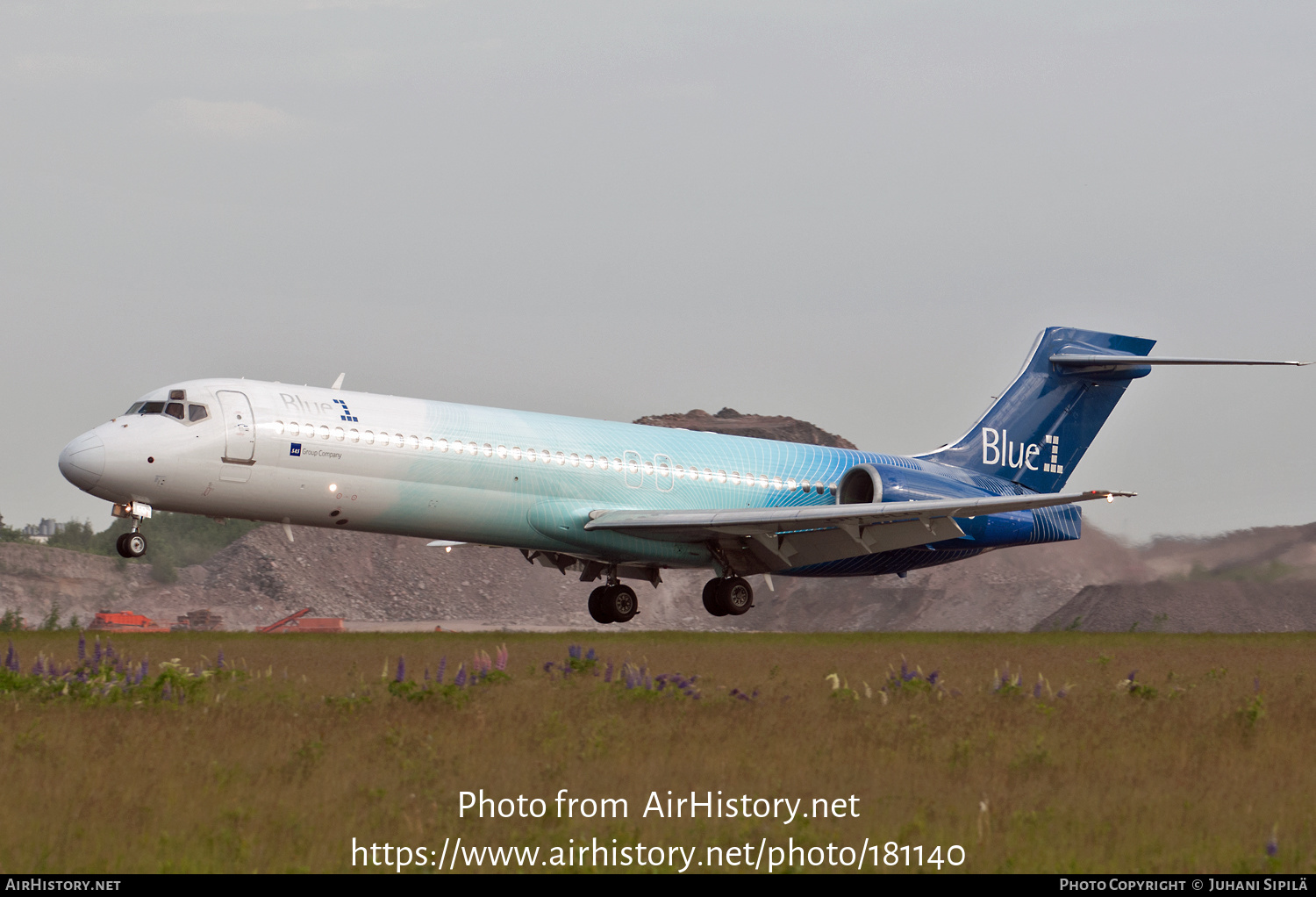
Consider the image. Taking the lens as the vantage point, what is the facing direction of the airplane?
facing the viewer and to the left of the viewer

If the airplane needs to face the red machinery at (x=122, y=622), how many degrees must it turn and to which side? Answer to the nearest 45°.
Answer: approximately 90° to its right
